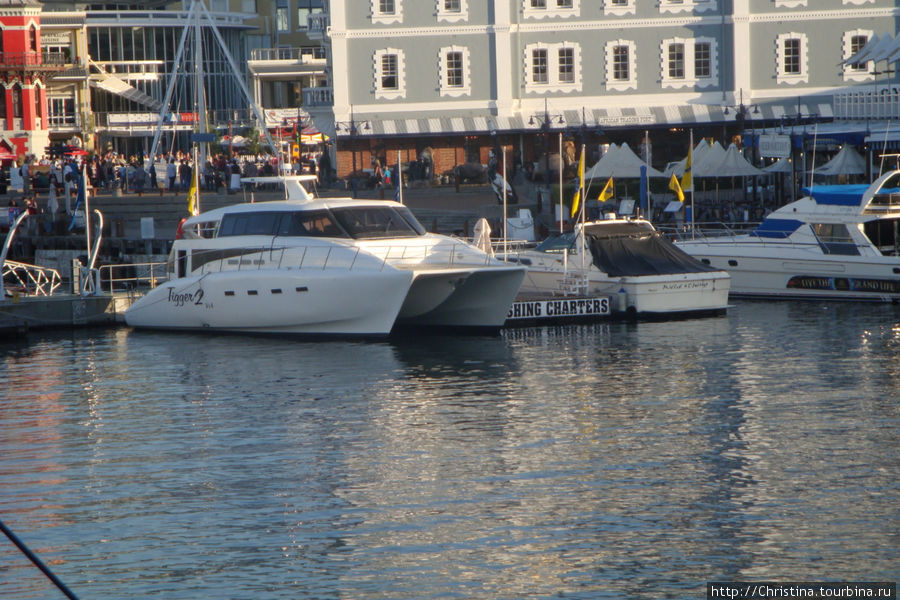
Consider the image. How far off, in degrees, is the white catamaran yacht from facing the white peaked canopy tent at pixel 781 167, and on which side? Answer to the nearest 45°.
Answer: approximately 90° to its left

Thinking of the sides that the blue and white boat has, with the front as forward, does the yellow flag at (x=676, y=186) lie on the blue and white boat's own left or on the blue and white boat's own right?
on the blue and white boat's own right

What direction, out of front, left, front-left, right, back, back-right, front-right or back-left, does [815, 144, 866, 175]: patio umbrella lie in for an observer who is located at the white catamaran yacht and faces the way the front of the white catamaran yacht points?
left

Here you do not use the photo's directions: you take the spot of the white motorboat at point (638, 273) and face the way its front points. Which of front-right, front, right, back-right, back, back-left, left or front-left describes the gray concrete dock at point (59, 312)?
front-left

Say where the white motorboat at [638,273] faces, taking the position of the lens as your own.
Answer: facing away from the viewer and to the left of the viewer

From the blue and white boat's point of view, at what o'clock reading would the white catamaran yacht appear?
The white catamaran yacht is roughly at 11 o'clock from the blue and white boat.

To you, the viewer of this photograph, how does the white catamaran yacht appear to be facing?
facing the viewer and to the right of the viewer

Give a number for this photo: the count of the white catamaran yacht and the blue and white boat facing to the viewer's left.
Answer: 1

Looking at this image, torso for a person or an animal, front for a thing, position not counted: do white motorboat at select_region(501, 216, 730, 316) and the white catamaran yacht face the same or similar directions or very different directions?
very different directions

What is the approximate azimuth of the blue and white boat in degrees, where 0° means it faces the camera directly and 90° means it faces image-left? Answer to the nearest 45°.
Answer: approximately 90°

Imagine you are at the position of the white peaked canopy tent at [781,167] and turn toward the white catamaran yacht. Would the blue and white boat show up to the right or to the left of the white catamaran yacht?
left

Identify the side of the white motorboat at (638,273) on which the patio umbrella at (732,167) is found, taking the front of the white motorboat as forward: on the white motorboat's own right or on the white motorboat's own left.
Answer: on the white motorboat's own right

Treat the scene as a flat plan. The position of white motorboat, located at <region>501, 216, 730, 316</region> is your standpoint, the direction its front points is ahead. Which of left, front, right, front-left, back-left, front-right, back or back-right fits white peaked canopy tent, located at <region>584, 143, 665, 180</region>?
front-right

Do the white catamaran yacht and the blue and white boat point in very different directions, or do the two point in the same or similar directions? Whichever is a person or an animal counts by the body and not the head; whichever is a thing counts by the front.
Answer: very different directions
